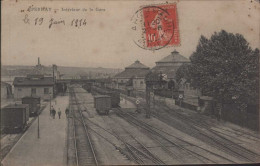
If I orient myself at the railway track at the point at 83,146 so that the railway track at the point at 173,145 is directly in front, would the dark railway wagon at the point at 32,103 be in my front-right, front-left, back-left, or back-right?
back-left
